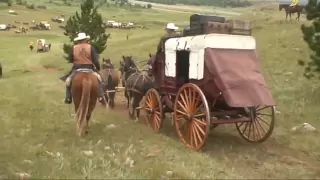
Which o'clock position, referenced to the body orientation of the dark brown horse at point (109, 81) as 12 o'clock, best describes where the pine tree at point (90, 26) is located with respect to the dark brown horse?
The pine tree is roughly at 12 o'clock from the dark brown horse.

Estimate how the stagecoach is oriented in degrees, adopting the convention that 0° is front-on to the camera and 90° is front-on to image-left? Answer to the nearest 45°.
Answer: approximately 135°

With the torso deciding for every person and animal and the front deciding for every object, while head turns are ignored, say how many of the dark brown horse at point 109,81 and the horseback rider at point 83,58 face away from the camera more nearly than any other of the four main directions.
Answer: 2

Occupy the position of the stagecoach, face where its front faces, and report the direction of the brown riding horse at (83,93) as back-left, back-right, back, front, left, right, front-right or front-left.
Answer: front-left

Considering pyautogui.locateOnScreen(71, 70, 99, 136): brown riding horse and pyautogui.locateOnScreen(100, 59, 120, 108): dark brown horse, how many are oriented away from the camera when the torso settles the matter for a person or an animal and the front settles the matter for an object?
2

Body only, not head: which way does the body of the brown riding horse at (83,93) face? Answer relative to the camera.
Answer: away from the camera

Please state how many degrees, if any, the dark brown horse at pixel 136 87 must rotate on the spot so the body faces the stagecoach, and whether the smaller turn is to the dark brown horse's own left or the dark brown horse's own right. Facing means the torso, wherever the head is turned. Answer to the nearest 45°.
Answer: approximately 180°

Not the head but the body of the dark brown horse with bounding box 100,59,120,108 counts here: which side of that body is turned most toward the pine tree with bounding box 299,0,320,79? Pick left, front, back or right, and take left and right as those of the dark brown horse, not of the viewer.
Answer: right

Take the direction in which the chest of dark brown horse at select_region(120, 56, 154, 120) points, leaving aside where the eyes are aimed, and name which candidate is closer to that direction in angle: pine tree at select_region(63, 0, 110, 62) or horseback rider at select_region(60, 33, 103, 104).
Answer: the pine tree

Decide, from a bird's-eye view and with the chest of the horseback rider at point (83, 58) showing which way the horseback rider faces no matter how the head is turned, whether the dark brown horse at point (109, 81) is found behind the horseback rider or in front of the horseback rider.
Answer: in front

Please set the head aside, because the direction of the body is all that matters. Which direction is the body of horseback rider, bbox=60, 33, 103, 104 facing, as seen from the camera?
away from the camera

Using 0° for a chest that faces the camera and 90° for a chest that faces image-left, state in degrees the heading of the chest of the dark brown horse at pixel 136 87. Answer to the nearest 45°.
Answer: approximately 135°
